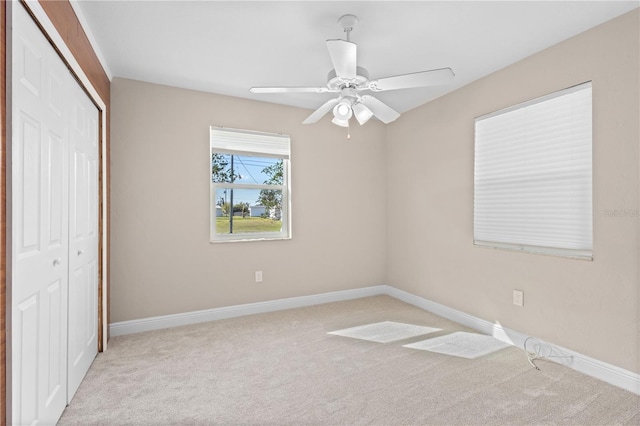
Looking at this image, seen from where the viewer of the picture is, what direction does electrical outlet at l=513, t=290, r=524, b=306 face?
facing the viewer and to the left of the viewer

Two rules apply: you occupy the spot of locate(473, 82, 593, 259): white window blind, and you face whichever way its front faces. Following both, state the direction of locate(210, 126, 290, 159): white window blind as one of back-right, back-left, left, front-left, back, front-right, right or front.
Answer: front-right

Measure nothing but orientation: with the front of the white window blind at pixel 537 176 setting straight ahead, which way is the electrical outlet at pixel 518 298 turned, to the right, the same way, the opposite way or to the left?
the same way

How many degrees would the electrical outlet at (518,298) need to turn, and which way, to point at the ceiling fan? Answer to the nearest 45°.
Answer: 0° — it already faces it

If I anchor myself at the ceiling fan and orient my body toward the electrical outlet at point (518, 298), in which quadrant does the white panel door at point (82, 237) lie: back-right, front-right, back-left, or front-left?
back-left

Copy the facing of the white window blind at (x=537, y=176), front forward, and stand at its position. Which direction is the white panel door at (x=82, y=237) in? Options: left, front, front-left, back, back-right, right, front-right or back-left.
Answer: front

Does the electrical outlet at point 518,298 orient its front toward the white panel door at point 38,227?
yes

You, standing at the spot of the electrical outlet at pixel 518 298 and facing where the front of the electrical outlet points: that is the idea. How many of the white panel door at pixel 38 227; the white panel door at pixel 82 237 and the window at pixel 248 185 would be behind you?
0

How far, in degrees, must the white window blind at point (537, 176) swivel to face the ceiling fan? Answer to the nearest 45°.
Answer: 0° — it already faces it

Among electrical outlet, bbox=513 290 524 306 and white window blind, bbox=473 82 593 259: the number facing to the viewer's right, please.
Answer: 0

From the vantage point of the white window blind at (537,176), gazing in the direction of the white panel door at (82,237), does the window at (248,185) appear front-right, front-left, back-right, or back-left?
front-right

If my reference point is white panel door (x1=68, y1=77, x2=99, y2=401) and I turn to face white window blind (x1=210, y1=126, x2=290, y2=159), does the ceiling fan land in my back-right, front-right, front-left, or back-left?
front-right

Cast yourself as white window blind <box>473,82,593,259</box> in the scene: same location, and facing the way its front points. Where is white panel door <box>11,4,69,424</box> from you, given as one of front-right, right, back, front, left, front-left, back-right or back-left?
front

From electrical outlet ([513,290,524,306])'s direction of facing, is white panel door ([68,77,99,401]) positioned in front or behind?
in front

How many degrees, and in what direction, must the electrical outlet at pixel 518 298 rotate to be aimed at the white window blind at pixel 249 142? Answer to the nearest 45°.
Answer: approximately 45° to its right
